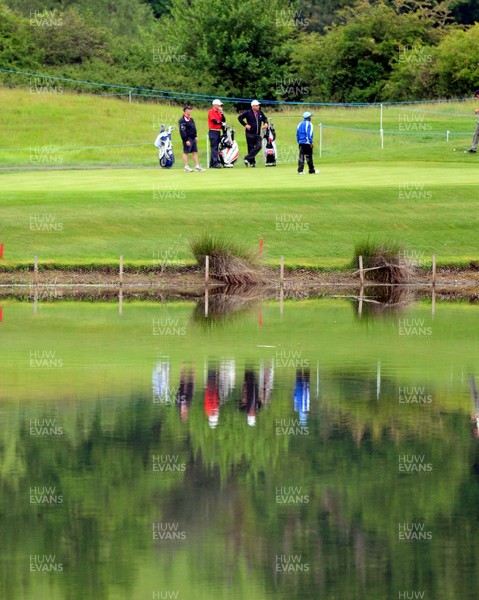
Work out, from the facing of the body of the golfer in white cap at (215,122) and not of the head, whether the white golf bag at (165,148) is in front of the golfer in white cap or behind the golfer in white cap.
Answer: behind

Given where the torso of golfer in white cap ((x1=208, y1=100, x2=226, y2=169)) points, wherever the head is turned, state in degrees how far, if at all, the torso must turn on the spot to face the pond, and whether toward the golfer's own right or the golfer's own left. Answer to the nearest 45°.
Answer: approximately 45° to the golfer's own right

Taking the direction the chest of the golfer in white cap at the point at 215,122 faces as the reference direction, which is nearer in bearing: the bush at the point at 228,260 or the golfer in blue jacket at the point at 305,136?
the golfer in blue jacket

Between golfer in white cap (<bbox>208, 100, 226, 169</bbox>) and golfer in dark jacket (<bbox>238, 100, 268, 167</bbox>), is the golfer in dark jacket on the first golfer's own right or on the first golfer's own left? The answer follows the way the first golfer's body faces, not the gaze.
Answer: on the first golfer's own left

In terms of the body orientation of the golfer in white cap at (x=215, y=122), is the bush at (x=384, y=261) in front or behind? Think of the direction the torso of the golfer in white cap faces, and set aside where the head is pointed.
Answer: in front

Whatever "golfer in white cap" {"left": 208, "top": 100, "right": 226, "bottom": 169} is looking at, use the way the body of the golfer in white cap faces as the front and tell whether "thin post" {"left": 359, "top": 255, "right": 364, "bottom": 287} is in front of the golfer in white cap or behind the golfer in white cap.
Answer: in front

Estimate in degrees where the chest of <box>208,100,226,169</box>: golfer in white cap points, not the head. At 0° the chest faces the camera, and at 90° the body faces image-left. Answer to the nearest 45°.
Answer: approximately 315°

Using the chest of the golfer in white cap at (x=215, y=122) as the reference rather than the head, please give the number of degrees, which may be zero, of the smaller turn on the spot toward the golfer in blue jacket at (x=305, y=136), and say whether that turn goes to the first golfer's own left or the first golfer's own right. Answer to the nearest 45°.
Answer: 0° — they already face them

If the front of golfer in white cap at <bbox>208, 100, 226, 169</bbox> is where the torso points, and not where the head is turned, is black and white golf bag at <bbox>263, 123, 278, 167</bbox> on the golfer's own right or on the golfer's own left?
on the golfer's own left
